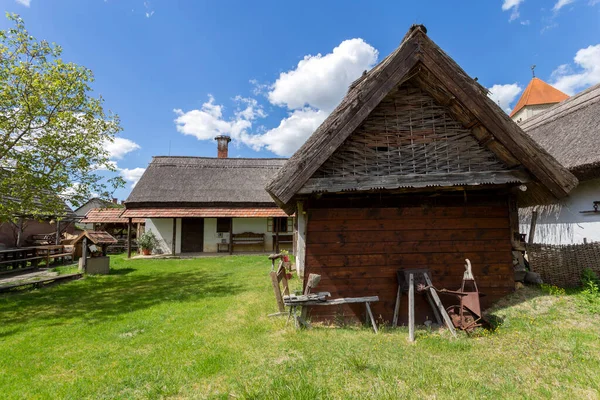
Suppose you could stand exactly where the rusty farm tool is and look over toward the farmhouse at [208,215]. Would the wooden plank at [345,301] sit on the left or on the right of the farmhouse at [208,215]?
left

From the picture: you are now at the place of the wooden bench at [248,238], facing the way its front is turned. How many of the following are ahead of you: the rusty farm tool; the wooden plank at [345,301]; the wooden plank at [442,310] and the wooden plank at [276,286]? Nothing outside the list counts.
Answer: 4

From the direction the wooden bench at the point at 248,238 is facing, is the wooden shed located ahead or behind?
ahead

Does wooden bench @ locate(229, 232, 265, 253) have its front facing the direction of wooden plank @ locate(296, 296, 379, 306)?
yes

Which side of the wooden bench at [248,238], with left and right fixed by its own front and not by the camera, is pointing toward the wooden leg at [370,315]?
front

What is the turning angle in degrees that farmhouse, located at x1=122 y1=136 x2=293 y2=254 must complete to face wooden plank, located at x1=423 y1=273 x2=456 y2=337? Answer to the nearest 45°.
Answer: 0° — it already faces it

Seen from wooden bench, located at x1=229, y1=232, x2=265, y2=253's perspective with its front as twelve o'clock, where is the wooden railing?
The wooden railing is roughly at 2 o'clock from the wooden bench.

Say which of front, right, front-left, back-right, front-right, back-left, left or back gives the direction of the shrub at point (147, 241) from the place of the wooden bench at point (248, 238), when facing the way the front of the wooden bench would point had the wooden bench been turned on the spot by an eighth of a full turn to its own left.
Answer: back-right

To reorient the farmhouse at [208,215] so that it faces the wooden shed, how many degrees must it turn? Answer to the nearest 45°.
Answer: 0° — it already faces it

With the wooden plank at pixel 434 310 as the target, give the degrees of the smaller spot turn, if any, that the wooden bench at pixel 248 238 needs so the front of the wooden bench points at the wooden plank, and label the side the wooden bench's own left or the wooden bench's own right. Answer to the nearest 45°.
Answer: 0° — it already faces it

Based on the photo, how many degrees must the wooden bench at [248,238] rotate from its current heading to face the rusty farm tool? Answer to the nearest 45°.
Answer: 0° — it already faces it

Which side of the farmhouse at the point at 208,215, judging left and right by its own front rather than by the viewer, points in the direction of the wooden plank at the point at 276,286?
front

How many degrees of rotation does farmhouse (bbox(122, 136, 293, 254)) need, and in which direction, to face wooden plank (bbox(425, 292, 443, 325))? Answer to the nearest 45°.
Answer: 0° — it already faces it

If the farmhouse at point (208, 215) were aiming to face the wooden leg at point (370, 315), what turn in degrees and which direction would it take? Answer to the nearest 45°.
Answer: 0° — it already faces it
